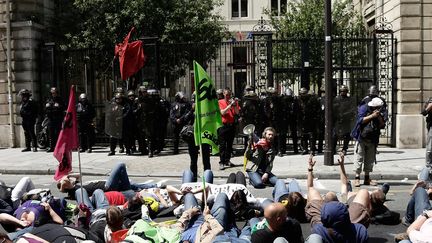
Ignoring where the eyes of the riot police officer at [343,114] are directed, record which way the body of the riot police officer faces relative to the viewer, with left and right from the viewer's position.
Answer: facing the viewer

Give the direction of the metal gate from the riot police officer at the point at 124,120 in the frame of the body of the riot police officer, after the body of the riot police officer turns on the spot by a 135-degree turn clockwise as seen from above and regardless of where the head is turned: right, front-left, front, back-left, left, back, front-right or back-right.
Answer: back-right

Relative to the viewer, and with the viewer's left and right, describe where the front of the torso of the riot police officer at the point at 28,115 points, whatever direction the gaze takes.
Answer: facing the viewer and to the left of the viewer

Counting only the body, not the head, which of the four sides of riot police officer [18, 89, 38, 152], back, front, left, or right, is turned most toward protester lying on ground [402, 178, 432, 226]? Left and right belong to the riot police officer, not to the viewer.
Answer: left

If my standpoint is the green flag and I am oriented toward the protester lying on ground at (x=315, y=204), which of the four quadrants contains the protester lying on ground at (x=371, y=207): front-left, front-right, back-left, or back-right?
front-left

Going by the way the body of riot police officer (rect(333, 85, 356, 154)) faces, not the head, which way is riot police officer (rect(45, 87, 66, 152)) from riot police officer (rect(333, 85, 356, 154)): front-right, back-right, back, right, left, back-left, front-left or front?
right

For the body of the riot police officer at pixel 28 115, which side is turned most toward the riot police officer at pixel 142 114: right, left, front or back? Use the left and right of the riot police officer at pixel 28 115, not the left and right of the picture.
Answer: left

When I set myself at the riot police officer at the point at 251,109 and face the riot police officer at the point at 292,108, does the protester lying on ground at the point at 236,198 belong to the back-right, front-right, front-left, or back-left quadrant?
back-right

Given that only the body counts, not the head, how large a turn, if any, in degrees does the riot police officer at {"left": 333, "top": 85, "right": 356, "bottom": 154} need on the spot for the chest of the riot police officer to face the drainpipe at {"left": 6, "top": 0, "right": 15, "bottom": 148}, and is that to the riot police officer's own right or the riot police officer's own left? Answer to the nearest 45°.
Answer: approximately 90° to the riot police officer's own right

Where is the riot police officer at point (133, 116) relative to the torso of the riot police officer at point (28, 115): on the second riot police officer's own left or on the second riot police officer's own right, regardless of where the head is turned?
on the second riot police officer's own left

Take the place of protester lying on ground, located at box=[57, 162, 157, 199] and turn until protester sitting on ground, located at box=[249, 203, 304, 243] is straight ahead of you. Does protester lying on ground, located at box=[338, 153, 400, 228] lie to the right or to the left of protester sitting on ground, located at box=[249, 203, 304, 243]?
left
